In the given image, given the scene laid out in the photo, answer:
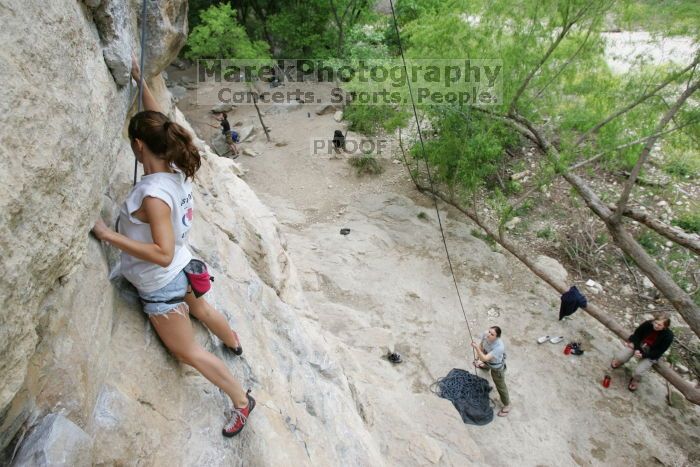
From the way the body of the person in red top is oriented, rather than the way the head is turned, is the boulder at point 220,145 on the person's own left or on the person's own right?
on the person's own right

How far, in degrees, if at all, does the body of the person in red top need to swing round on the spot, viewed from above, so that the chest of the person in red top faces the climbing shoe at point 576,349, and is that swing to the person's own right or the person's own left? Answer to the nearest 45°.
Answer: approximately 45° to the person's own right

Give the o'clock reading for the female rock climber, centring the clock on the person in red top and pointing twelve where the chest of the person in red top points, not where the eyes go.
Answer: The female rock climber is roughly at 11 o'clock from the person in red top.

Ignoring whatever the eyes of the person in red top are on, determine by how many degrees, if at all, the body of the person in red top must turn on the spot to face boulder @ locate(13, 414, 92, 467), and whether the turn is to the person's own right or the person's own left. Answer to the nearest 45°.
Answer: approximately 45° to the person's own left

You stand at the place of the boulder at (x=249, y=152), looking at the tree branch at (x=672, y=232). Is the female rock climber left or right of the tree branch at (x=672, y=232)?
right

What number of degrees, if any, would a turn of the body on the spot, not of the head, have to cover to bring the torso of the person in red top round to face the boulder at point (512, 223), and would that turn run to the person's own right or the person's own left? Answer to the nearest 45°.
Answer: approximately 90° to the person's own right

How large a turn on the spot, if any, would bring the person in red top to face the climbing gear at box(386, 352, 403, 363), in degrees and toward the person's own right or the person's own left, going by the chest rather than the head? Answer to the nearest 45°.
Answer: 0° — they already face it

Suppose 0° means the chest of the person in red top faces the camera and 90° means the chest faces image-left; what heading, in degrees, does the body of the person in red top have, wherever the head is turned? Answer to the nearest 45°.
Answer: approximately 45°
